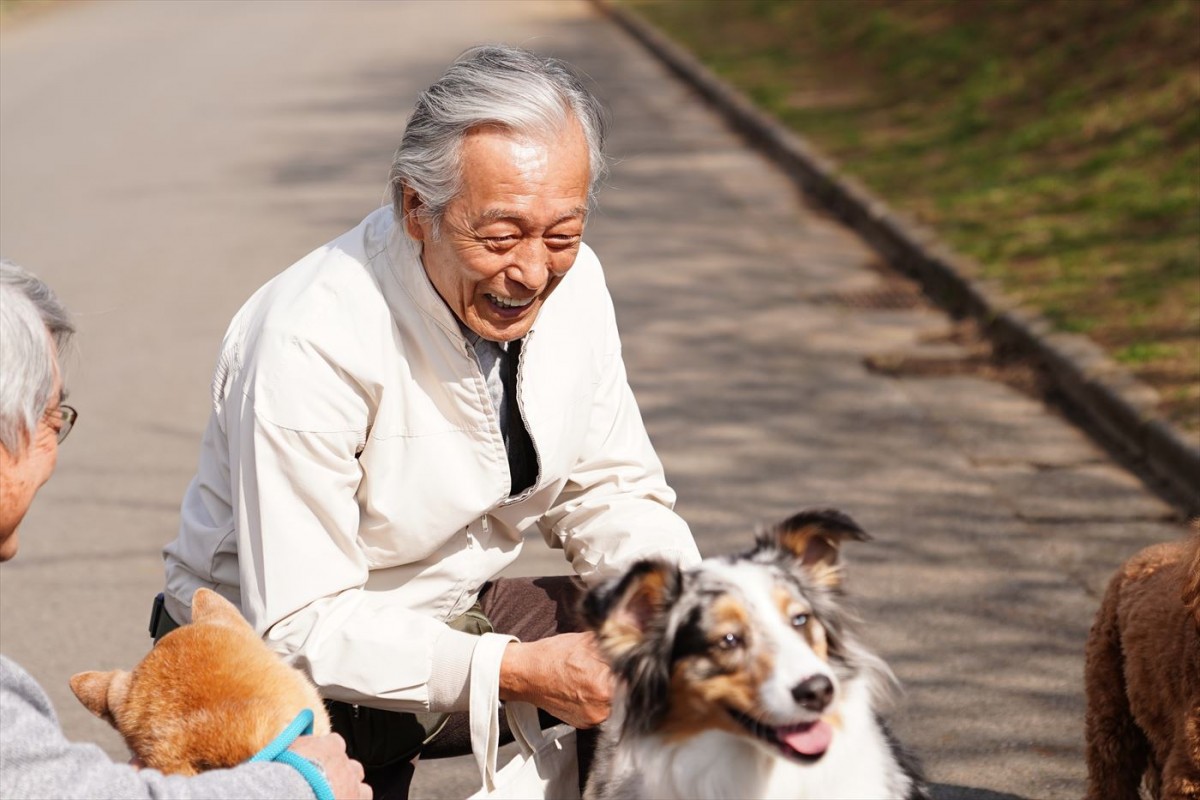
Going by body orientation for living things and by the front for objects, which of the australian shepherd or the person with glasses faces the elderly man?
the person with glasses

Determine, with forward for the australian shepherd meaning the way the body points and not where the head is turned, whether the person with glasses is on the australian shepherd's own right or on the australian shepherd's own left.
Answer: on the australian shepherd's own right

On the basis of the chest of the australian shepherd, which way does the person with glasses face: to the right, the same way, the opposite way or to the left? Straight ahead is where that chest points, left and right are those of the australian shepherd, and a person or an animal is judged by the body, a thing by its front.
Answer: to the left

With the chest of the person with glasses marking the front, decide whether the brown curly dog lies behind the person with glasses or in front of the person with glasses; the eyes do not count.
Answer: in front

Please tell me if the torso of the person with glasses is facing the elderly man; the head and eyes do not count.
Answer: yes

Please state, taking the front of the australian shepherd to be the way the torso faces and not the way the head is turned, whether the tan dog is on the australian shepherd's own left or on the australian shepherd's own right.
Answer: on the australian shepherd's own right

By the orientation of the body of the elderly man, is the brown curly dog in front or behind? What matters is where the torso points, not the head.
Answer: in front

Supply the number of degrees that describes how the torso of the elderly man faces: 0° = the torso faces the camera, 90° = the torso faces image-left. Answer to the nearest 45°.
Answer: approximately 315°

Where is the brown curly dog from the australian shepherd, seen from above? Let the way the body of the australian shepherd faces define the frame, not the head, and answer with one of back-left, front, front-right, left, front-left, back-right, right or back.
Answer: left

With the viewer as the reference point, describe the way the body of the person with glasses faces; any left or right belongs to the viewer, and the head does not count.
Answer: facing away from the viewer and to the right of the viewer
